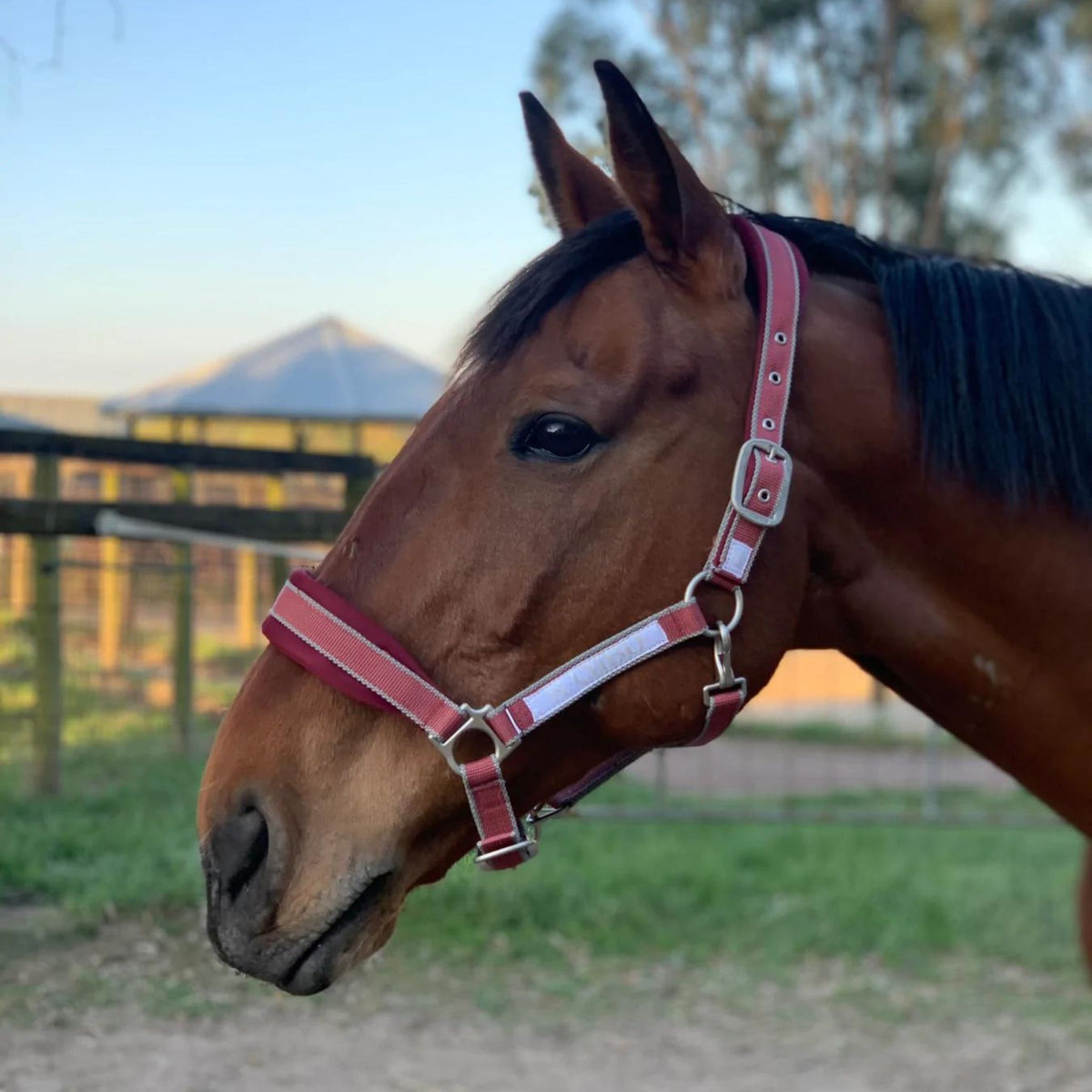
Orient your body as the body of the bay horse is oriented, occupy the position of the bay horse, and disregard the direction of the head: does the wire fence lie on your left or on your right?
on your right

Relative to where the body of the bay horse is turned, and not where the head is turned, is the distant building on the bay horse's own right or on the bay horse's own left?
on the bay horse's own right

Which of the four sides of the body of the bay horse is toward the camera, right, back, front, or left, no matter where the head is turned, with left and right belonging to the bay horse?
left
